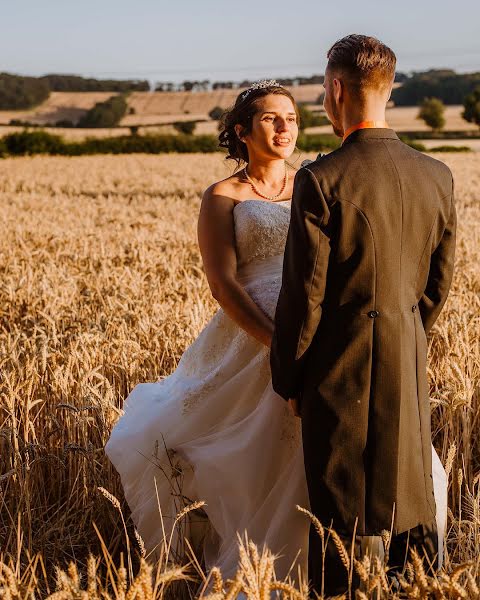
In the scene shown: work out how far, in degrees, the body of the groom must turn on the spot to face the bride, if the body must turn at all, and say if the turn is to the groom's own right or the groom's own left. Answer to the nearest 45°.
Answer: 0° — they already face them

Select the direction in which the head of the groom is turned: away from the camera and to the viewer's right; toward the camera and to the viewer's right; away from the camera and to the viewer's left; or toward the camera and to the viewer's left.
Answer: away from the camera and to the viewer's left

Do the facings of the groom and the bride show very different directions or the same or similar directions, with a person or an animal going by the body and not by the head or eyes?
very different directions

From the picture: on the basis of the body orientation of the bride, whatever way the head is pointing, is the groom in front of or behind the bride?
in front

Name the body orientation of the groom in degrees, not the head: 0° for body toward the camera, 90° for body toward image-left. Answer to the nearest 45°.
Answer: approximately 135°
